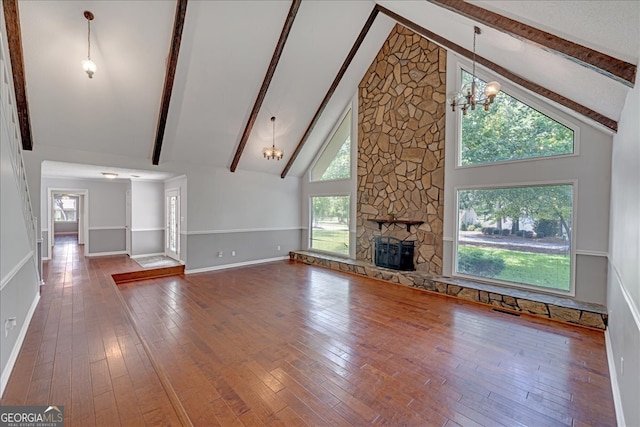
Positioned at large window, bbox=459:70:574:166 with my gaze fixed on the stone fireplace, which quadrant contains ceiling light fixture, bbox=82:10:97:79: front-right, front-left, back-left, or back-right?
front-left

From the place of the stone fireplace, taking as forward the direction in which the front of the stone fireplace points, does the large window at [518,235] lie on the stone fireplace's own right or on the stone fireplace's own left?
on the stone fireplace's own left

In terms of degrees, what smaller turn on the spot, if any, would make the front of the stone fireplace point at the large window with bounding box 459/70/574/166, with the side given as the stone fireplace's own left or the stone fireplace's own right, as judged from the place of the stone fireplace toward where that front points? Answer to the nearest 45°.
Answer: approximately 90° to the stone fireplace's own left

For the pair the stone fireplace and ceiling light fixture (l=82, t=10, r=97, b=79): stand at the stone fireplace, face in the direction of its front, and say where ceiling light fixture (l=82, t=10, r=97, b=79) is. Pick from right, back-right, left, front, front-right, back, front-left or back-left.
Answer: front

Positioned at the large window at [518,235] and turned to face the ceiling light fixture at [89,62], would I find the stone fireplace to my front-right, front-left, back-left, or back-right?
front-right

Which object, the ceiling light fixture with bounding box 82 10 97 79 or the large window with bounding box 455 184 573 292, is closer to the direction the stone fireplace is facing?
the ceiling light fixture

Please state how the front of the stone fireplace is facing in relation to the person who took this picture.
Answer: facing the viewer and to the left of the viewer
